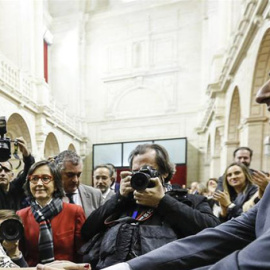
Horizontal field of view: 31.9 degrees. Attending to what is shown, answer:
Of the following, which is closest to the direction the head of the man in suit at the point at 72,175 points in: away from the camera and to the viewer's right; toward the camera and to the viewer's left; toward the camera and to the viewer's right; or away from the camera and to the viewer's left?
toward the camera and to the viewer's right

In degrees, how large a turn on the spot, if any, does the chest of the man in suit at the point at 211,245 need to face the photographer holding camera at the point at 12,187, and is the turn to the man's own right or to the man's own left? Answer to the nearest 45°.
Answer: approximately 45° to the man's own right

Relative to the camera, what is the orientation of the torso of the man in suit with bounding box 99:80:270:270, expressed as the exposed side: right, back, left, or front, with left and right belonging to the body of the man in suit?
left

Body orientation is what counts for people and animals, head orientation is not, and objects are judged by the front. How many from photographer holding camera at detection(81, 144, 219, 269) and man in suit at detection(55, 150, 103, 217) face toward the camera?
2
